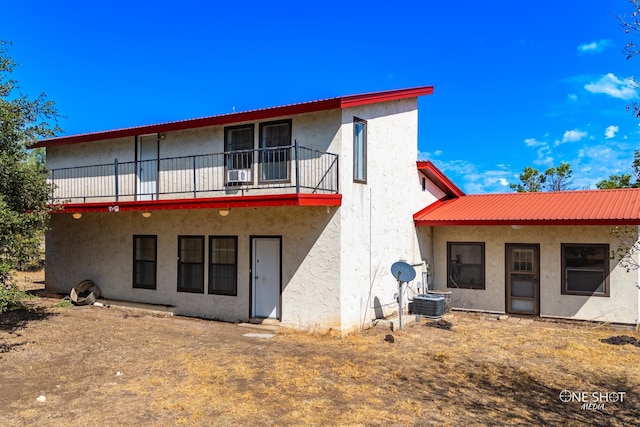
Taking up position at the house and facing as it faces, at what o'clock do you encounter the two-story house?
The two-story house is roughly at 2 o'clock from the house.

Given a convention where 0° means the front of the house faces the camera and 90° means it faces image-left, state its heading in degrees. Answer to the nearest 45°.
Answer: approximately 0°

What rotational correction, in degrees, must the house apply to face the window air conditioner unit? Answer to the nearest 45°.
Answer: approximately 45° to its right

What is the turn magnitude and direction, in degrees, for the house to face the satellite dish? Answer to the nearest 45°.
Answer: approximately 45° to its right

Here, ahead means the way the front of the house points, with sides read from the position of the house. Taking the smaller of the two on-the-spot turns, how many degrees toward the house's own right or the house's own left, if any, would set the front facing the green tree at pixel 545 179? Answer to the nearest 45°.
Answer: approximately 180°

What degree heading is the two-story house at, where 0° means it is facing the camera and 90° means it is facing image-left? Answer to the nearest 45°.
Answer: approximately 45°

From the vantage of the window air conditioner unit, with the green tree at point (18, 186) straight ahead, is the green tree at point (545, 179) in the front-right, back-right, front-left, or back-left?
back-right

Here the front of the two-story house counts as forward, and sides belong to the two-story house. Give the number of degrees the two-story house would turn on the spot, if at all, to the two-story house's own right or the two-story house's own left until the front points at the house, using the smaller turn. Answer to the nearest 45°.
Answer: approximately 135° to the two-story house's own left

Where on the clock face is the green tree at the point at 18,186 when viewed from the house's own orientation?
The green tree is roughly at 2 o'clock from the house.
